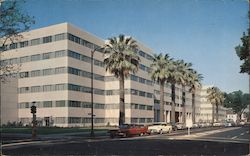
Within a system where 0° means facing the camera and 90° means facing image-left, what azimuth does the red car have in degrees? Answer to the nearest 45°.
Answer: approximately 45°
